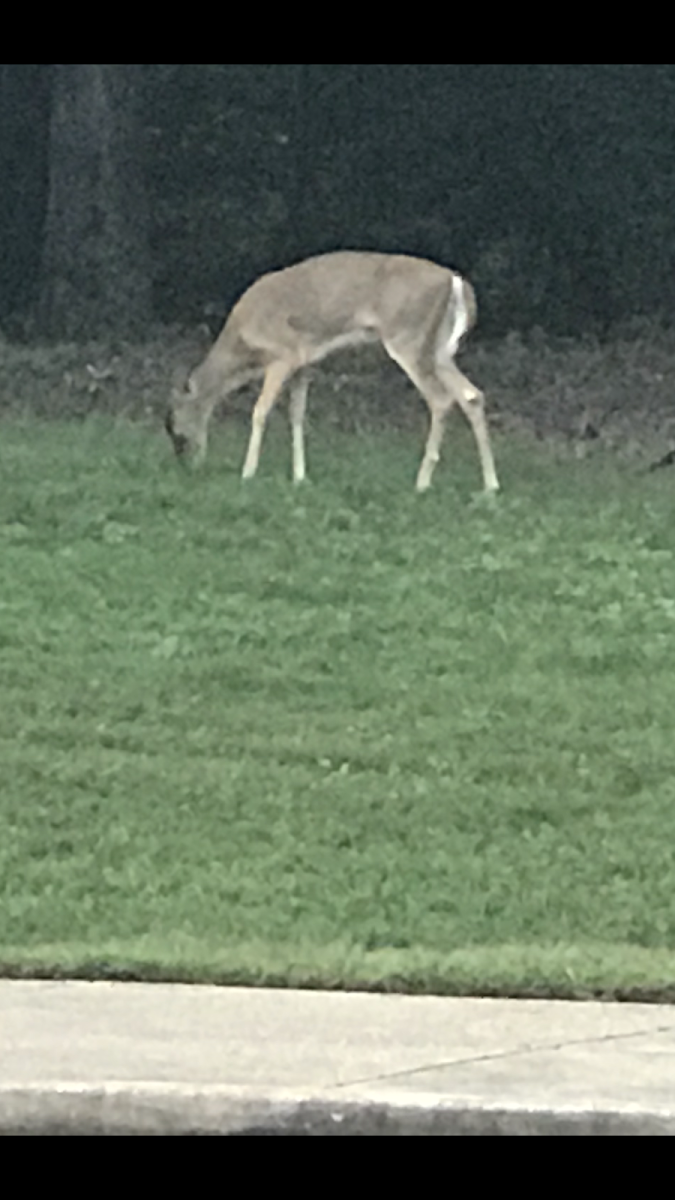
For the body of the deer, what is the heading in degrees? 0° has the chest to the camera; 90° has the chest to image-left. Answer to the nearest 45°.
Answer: approximately 90°
